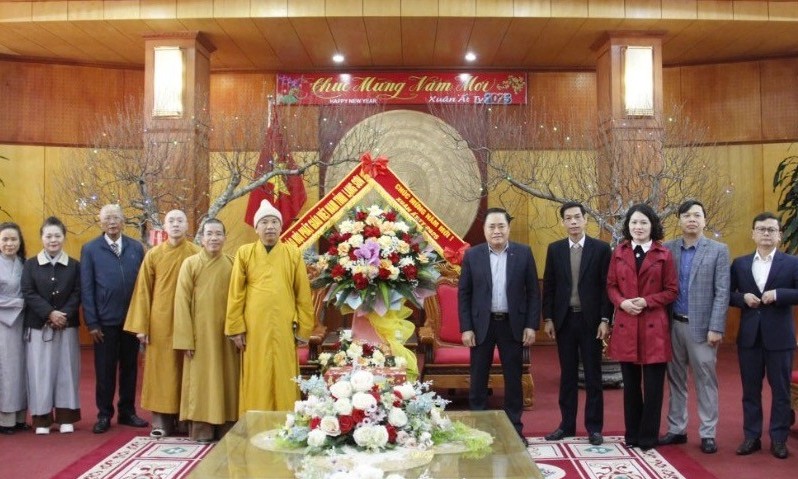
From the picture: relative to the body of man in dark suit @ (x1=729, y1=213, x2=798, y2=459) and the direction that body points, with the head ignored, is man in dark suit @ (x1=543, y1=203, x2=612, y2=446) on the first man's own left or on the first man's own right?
on the first man's own right

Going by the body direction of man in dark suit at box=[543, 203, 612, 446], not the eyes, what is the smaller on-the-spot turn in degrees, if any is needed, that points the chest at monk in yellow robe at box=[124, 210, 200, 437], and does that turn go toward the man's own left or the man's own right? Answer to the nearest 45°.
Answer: approximately 90° to the man's own right

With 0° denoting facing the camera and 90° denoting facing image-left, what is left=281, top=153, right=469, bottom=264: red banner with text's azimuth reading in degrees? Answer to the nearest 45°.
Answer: approximately 0°

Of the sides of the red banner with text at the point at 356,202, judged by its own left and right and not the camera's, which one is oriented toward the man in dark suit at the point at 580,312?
left

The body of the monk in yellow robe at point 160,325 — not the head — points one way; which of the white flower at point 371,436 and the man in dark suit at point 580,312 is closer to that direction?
the white flower

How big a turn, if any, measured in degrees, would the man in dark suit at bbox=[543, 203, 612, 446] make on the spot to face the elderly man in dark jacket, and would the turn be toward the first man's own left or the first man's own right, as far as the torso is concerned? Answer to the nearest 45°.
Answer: approximately 90° to the first man's own right

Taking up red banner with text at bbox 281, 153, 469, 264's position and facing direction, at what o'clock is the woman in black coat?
The woman in black coat is roughly at 3 o'clock from the red banner with text.

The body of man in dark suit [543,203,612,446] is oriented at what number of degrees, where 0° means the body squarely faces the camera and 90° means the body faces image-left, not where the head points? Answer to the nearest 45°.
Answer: approximately 0°
